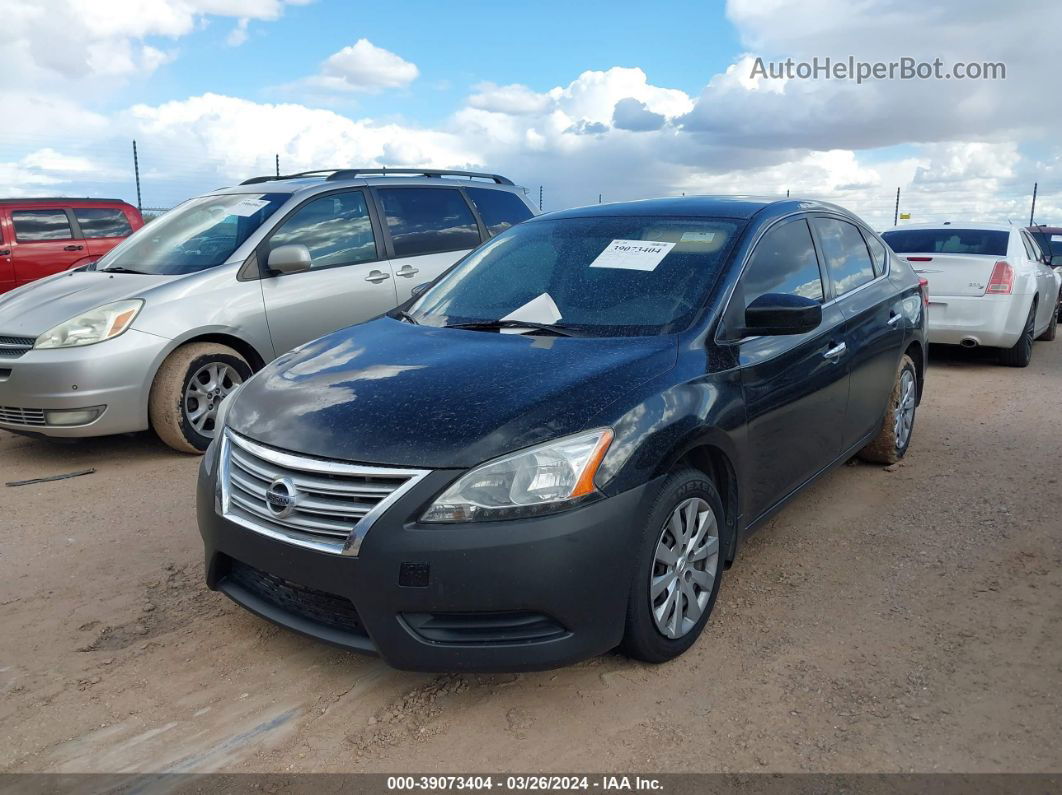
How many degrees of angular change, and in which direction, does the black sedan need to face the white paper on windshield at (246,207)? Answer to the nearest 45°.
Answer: approximately 90° to its right

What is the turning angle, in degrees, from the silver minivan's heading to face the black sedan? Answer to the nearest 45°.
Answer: approximately 45° to its left

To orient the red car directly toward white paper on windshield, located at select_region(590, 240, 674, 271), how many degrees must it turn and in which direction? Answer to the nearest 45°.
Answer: approximately 90° to its left

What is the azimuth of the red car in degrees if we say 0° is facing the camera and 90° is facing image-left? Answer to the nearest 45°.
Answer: approximately 90°

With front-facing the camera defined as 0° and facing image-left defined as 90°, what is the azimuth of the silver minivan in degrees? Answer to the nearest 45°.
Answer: approximately 45°

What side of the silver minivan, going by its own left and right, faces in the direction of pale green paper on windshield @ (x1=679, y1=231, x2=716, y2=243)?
left

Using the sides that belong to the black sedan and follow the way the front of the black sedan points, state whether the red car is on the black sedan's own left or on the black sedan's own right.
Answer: on the black sedan's own right

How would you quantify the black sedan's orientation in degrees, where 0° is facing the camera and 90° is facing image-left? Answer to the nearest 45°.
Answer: approximately 45°
